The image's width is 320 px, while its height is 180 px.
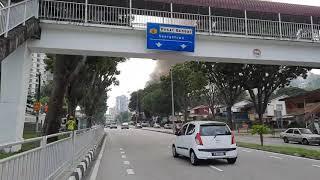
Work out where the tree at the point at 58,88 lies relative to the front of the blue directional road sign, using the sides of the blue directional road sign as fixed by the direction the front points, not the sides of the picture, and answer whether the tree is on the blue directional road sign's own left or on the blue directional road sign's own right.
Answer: on the blue directional road sign's own right

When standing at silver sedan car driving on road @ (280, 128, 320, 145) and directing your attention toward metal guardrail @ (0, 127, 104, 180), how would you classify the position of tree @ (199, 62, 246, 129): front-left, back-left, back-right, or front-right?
back-right

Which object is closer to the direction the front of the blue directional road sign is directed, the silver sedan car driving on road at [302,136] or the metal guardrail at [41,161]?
the metal guardrail

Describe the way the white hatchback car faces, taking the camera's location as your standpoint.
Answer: facing away from the viewer and to the left of the viewer

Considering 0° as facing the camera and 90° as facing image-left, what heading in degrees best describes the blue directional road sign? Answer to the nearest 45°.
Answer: approximately 0°

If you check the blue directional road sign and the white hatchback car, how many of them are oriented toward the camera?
1

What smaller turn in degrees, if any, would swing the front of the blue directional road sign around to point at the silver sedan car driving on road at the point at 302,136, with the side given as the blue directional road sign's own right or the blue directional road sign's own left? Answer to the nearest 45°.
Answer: approximately 135° to the blue directional road sign's own left

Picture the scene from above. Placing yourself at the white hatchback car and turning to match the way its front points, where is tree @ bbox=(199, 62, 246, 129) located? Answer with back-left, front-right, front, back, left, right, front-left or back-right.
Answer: front-right

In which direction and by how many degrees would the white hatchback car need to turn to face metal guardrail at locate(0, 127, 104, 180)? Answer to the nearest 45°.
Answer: approximately 90° to its left

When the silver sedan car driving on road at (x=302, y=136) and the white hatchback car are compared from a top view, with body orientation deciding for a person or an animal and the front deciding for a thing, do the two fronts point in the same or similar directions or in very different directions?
very different directions
